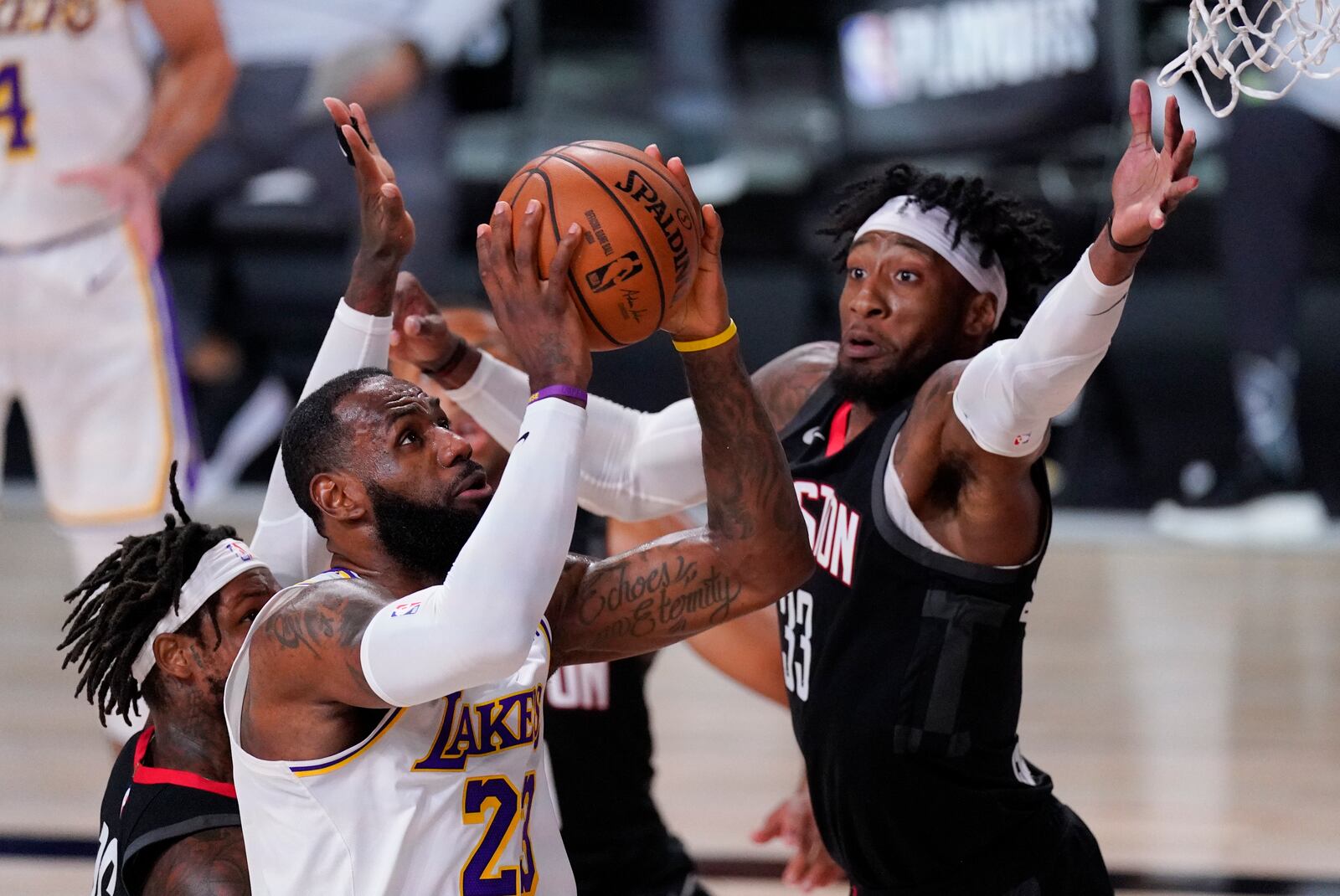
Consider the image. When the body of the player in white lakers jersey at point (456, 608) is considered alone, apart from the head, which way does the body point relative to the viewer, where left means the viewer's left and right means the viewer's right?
facing the viewer and to the right of the viewer

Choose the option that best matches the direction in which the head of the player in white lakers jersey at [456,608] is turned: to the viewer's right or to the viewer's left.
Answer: to the viewer's right

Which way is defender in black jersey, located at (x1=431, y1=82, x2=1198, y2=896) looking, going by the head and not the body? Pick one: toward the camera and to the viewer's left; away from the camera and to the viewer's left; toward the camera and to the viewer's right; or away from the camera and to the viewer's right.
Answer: toward the camera and to the viewer's left

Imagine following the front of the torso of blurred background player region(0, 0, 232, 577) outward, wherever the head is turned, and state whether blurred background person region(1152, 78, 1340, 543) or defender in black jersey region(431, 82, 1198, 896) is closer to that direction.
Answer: the defender in black jersey

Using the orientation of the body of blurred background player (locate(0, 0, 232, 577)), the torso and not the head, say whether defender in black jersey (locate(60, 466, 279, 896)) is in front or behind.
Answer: in front

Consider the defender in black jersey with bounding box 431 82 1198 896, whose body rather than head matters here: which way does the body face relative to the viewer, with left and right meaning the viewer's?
facing the viewer and to the left of the viewer

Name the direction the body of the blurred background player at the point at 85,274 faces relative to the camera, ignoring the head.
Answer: toward the camera

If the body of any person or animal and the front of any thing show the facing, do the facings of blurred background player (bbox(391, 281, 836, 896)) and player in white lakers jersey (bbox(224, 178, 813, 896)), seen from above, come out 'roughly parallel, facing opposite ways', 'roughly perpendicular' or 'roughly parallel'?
roughly perpendicular
